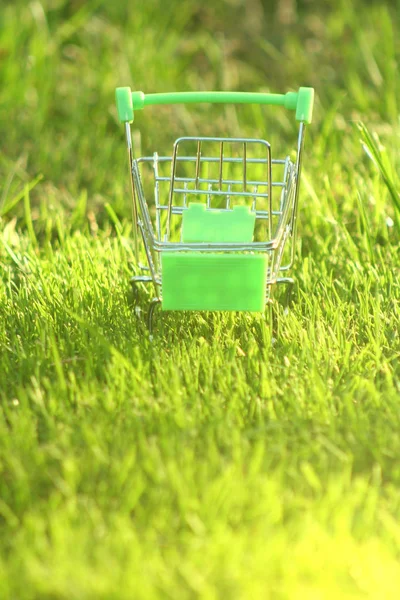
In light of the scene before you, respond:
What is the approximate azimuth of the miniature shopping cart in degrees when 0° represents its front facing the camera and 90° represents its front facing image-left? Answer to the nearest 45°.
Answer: approximately 0°
